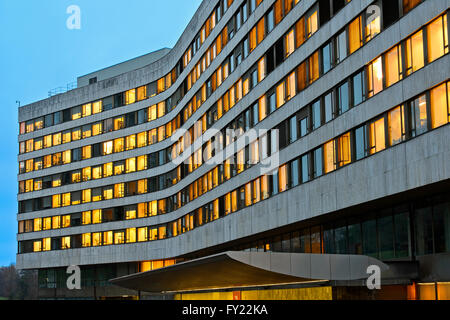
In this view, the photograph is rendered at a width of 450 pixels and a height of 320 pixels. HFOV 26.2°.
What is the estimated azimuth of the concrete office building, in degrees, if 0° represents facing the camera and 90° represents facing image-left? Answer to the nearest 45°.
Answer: approximately 45°
